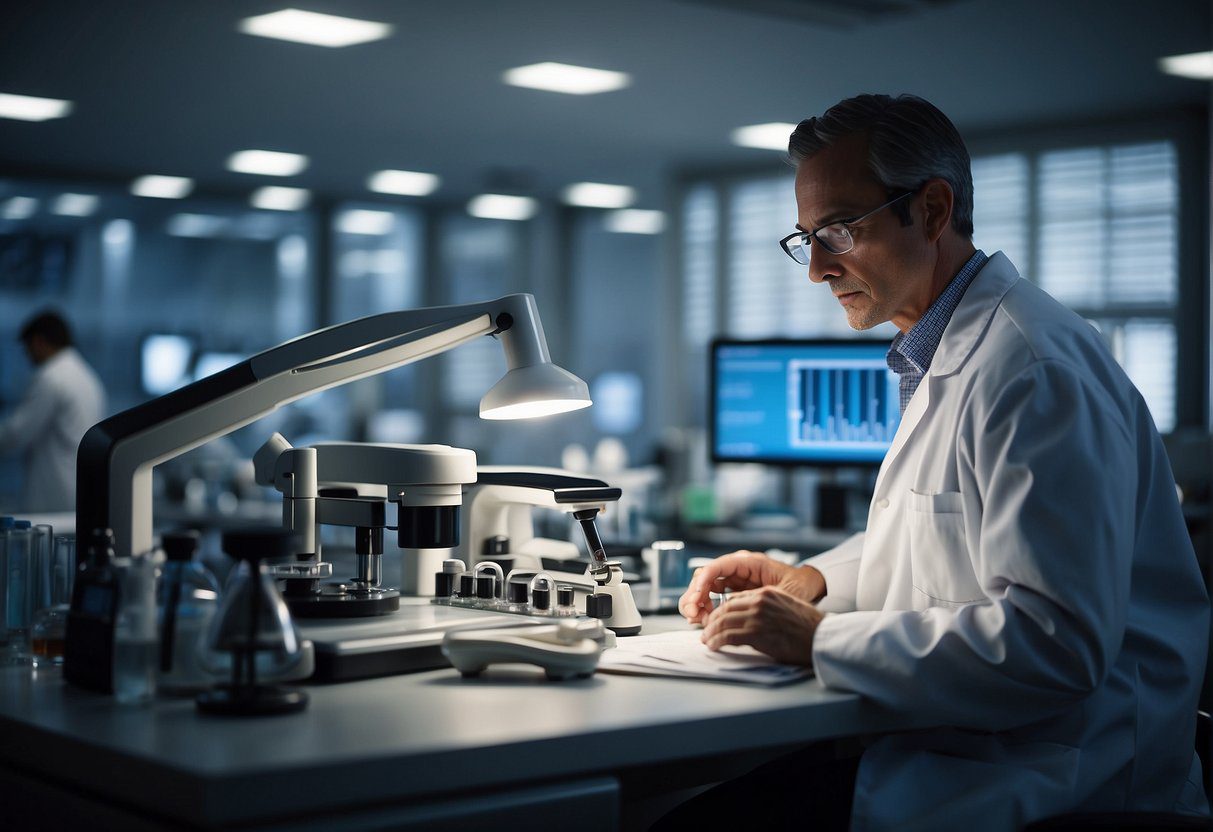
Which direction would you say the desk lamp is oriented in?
to the viewer's right

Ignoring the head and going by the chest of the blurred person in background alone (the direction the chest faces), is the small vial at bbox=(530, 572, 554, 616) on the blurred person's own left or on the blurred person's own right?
on the blurred person's own left

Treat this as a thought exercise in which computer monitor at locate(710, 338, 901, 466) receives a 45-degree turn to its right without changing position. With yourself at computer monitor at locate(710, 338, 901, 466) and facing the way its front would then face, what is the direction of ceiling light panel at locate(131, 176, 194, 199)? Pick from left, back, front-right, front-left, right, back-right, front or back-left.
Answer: right

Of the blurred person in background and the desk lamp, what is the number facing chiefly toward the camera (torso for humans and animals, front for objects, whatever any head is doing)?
0

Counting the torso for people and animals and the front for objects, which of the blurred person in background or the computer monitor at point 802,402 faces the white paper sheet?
the computer monitor

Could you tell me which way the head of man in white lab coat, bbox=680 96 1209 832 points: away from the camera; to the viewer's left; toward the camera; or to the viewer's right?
to the viewer's left

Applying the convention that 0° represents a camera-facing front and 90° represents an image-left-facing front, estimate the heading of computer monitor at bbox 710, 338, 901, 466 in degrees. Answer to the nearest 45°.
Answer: approximately 0°

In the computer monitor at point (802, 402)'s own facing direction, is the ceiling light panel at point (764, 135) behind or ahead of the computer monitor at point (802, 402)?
behind

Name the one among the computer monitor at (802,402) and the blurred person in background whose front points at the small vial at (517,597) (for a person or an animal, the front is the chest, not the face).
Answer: the computer monitor

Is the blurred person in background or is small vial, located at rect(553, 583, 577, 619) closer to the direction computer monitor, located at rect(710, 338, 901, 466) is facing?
the small vial
